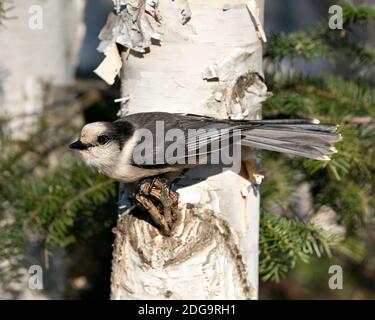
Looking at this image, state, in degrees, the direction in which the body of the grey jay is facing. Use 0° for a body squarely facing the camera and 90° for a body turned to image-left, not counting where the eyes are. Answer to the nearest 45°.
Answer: approximately 90°
